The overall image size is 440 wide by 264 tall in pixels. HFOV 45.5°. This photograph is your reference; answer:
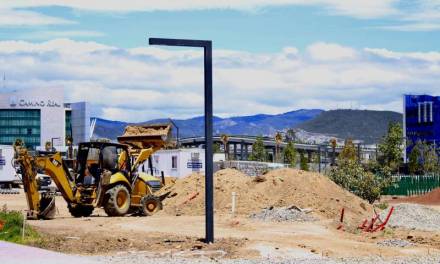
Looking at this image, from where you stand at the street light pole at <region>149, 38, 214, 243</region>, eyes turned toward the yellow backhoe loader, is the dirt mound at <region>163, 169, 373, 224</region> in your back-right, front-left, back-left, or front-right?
front-right

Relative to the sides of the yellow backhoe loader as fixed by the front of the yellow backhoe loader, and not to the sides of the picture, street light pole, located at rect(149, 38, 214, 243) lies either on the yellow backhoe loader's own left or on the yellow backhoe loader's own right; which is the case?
on the yellow backhoe loader's own right

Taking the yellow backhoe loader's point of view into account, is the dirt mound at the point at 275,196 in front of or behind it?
in front

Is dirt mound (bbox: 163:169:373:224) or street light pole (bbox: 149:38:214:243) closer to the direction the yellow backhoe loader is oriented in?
the dirt mound

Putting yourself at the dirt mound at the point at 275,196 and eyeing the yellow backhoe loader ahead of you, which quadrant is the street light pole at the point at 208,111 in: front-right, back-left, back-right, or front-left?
front-left

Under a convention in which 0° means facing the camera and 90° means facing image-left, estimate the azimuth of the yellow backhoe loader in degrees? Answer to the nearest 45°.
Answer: approximately 225°
